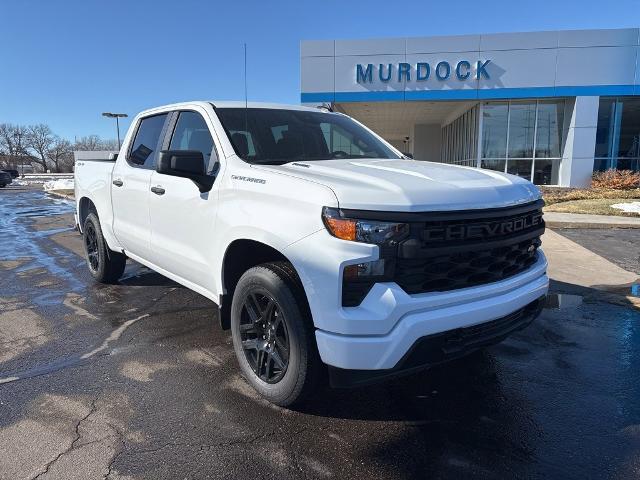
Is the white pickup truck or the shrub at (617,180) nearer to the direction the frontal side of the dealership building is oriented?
the white pickup truck

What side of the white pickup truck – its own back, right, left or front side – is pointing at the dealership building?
left

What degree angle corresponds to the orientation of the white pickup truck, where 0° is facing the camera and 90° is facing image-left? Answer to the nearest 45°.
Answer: approximately 315°

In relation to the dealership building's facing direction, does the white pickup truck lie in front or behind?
in front

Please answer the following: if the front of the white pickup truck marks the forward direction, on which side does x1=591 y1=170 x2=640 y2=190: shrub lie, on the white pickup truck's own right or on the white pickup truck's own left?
on the white pickup truck's own left
